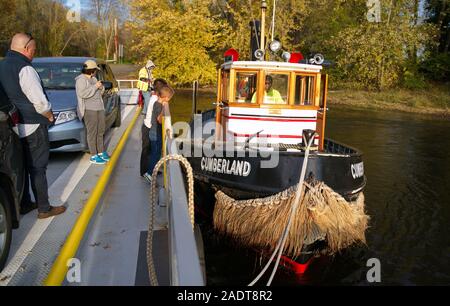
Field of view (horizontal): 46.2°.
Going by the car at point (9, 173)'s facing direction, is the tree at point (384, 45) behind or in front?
behind

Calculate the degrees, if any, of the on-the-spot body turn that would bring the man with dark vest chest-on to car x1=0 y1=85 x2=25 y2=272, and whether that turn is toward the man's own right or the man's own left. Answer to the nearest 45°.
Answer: approximately 135° to the man's own right

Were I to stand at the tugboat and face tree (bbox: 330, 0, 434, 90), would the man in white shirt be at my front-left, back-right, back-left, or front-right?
back-left

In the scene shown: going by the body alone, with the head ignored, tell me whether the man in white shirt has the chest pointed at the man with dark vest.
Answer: no

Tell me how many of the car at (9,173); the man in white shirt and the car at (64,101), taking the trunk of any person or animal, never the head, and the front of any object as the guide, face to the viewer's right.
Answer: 1

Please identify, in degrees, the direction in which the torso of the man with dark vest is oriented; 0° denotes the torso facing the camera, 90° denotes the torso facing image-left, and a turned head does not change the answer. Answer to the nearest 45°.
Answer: approximately 225°

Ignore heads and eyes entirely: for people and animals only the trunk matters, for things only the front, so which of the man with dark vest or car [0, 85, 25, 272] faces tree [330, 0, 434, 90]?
the man with dark vest

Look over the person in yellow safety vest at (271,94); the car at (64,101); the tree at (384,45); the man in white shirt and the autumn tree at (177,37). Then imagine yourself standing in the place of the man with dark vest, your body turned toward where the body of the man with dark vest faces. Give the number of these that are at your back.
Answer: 0

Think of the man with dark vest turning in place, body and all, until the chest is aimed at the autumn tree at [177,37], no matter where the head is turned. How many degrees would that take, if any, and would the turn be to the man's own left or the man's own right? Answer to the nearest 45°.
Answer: approximately 45° to the man's own left

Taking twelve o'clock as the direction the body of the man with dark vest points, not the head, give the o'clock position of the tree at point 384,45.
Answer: The tree is roughly at 12 o'clock from the man with dark vest.

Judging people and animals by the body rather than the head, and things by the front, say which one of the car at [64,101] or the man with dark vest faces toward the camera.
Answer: the car

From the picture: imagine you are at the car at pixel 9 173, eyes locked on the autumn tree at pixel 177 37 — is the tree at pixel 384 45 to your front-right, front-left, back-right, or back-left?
front-right

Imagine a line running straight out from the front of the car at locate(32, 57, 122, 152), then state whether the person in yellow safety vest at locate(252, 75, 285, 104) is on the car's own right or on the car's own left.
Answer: on the car's own left

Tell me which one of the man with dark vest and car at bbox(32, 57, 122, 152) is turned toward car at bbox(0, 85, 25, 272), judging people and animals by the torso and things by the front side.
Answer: car at bbox(32, 57, 122, 152)

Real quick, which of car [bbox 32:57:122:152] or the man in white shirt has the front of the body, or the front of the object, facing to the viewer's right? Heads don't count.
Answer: the man in white shirt

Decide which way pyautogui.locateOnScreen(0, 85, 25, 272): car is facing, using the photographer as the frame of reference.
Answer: facing the viewer and to the left of the viewer

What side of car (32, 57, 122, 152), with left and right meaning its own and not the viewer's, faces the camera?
front

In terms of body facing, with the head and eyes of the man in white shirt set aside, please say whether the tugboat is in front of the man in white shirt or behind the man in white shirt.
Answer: in front

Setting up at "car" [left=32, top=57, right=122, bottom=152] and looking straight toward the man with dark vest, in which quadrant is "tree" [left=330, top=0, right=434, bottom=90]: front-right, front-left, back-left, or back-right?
back-left

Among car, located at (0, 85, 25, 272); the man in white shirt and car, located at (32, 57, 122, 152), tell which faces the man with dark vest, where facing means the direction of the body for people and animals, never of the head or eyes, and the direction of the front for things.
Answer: car, located at (32, 57, 122, 152)
